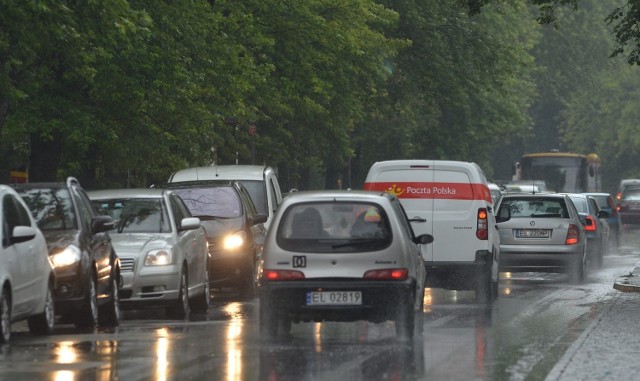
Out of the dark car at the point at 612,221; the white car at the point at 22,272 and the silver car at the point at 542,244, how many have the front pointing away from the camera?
2

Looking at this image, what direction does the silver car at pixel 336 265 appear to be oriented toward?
away from the camera

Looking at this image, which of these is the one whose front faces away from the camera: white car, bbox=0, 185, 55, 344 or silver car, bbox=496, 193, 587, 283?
the silver car

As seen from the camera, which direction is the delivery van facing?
away from the camera

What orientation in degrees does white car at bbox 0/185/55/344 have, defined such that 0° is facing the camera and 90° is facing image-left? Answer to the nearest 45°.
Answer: approximately 45°

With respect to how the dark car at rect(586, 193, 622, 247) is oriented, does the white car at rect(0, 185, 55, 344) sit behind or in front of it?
behind

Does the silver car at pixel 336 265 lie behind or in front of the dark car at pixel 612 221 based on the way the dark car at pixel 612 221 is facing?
behind

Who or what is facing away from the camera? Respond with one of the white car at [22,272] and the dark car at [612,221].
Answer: the dark car

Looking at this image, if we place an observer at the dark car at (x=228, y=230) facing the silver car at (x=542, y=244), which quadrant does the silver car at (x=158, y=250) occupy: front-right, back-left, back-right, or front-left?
back-right

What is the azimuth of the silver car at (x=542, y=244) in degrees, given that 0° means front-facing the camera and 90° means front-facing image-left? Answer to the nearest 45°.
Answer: approximately 180°
